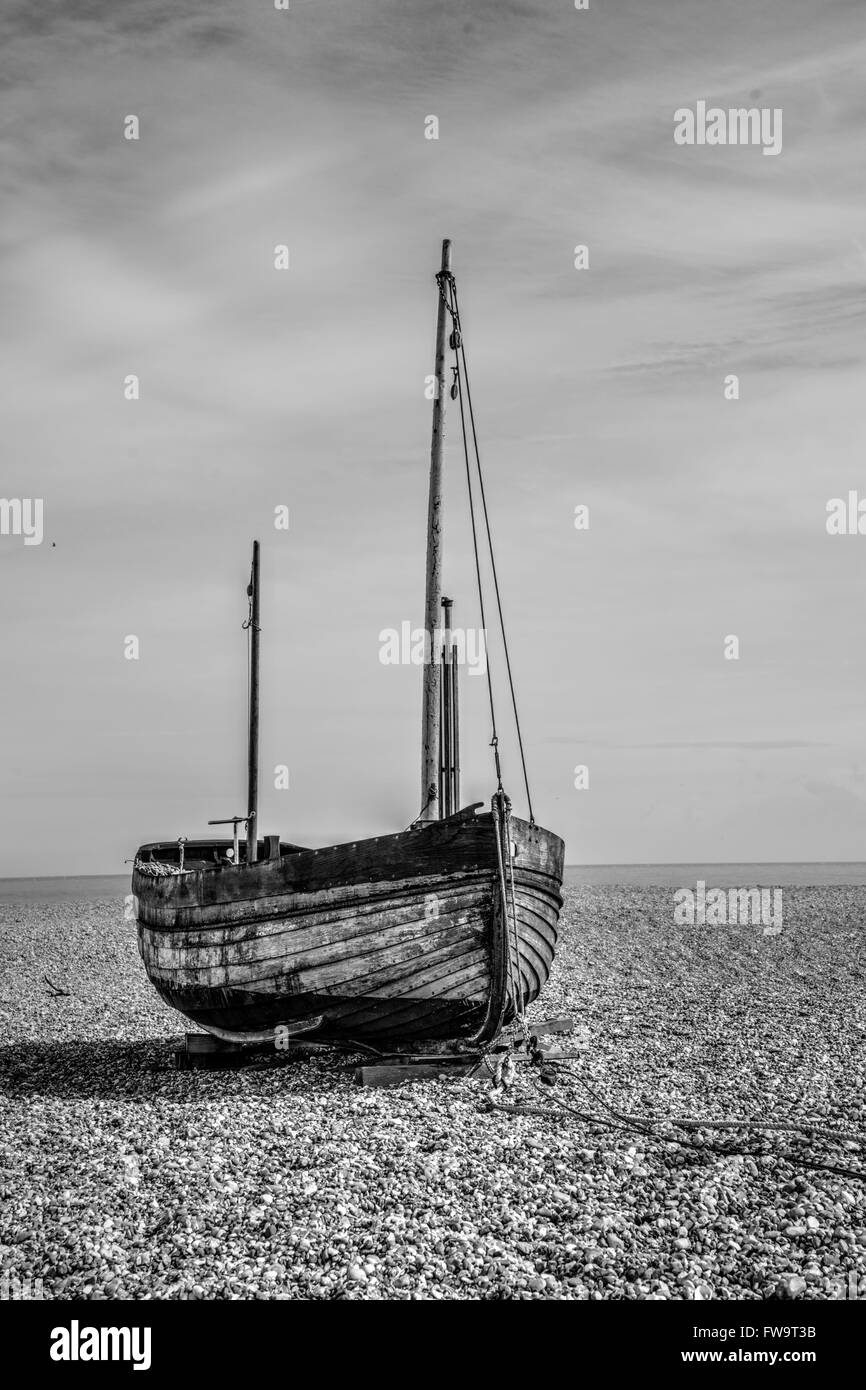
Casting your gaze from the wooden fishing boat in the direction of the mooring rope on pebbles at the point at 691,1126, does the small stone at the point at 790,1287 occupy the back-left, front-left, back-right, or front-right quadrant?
front-right

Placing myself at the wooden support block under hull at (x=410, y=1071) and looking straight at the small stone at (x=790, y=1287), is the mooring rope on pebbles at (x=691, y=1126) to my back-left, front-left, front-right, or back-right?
front-left

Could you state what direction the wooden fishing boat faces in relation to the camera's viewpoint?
facing the viewer and to the right of the viewer

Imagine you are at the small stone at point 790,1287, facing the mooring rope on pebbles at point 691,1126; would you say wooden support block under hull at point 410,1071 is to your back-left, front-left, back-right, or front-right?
front-left

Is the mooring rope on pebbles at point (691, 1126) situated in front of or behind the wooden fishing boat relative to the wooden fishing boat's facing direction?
in front

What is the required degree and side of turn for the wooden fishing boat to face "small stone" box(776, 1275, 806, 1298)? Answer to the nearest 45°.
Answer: approximately 45° to its right
